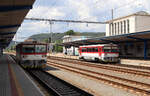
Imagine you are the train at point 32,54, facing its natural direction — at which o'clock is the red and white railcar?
The red and white railcar is roughly at 8 o'clock from the train.

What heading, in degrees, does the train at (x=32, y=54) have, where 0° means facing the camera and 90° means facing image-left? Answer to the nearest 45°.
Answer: approximately 0°
